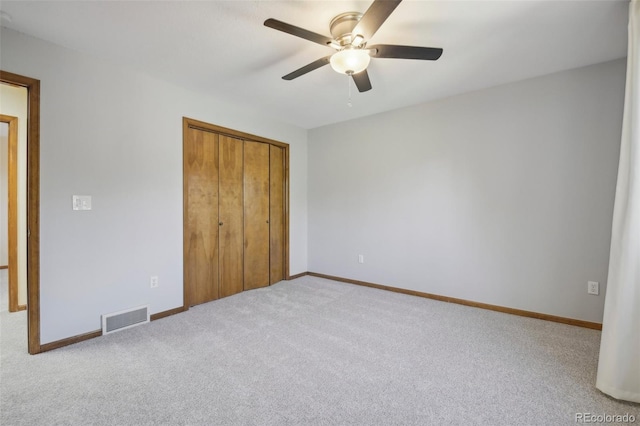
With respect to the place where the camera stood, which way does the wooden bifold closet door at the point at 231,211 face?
facing the viewer and to the right of the viewer

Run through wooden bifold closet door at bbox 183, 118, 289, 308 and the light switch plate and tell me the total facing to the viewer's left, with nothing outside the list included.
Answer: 0

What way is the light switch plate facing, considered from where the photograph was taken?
facing the viewer

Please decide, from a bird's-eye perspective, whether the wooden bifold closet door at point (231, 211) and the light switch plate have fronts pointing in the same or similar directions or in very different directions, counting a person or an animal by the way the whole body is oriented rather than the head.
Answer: same or similar directions

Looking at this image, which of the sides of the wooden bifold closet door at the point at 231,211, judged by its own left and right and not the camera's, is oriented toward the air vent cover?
right

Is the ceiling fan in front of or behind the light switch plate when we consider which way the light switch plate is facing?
in front

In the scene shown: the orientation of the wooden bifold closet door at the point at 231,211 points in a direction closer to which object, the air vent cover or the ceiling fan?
the ceiling fan

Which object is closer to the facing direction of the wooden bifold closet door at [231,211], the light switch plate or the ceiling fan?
the ceiling fan

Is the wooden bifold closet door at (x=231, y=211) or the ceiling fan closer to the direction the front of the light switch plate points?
the ceiling fan

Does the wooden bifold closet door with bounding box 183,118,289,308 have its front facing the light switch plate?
no

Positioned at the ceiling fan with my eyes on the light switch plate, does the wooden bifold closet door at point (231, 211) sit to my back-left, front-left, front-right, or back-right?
front-right

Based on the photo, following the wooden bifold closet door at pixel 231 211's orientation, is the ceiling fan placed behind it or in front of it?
in front
